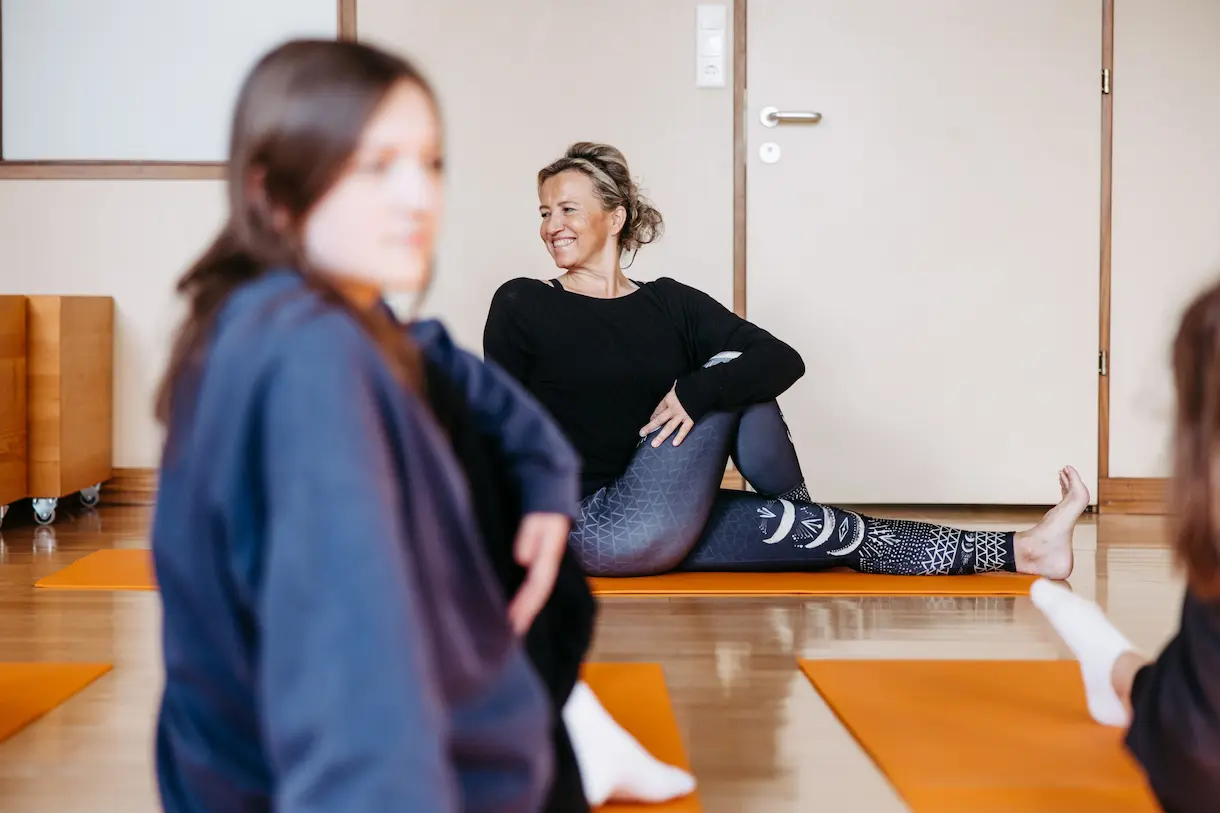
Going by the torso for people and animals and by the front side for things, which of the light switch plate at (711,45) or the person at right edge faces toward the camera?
the light switch plate

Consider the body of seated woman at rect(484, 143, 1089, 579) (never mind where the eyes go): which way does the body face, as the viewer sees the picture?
toward the camera

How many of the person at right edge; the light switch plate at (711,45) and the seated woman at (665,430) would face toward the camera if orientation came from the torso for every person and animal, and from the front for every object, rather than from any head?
2

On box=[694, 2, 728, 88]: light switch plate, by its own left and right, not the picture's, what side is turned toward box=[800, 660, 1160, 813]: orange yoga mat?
front

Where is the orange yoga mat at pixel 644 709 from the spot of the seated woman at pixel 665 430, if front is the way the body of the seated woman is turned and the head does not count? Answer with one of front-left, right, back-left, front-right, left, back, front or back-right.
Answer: front

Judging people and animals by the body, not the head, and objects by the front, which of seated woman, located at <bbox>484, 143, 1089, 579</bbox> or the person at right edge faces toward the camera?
the seated woman

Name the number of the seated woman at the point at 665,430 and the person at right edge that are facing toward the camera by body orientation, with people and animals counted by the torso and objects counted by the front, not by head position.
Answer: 1

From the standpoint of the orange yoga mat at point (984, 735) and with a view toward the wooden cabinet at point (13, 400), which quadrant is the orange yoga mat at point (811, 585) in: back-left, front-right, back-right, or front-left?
front-right

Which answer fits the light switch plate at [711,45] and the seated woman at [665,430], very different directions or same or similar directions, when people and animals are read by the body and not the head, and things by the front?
same or similar directions

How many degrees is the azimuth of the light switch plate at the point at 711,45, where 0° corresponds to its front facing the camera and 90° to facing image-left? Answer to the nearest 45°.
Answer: approximately 0°

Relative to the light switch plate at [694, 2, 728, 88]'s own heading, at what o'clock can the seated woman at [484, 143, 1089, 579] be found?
The seated woman is roughly at 12 o'clock from the light switch plate.

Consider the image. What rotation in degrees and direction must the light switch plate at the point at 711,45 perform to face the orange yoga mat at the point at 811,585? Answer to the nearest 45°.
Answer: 0° — it already faces it
